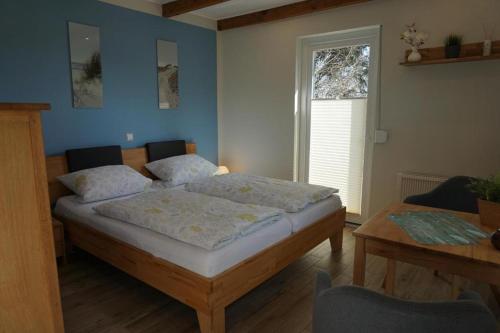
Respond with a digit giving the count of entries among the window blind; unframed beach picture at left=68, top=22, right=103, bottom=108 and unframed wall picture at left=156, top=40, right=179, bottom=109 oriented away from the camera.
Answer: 0

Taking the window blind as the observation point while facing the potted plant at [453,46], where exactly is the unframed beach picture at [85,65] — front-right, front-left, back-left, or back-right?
back-right

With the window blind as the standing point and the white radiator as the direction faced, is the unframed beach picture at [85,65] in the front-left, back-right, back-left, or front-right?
back-right

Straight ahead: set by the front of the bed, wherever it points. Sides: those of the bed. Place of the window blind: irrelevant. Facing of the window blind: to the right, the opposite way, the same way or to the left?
to the right

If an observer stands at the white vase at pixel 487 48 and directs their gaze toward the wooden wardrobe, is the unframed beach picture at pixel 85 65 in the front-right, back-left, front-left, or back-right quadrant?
front-right

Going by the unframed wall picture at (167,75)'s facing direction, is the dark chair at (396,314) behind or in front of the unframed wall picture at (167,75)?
in front

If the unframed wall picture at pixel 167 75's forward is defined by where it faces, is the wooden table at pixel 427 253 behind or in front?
in front

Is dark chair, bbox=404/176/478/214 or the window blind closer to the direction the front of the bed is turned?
the dark chair

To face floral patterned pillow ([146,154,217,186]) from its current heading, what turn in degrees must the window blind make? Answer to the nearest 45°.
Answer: approximately 45° to its right

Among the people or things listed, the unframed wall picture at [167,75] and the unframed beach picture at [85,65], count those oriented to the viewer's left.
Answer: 0

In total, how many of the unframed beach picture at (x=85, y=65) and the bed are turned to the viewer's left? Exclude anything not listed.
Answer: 0

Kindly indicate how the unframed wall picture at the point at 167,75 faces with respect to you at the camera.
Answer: facing the viewer and to the right of the viewer

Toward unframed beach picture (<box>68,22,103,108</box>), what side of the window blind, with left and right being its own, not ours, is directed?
front

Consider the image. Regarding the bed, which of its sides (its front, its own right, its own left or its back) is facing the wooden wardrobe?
right

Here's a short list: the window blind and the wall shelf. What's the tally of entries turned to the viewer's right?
0

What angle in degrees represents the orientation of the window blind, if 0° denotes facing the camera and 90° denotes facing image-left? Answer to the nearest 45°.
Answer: approximately 45°

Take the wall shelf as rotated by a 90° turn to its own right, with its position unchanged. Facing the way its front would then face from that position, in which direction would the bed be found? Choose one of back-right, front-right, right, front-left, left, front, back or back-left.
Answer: left

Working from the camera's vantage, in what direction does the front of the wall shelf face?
facing the viewer and to the left of the viewer
